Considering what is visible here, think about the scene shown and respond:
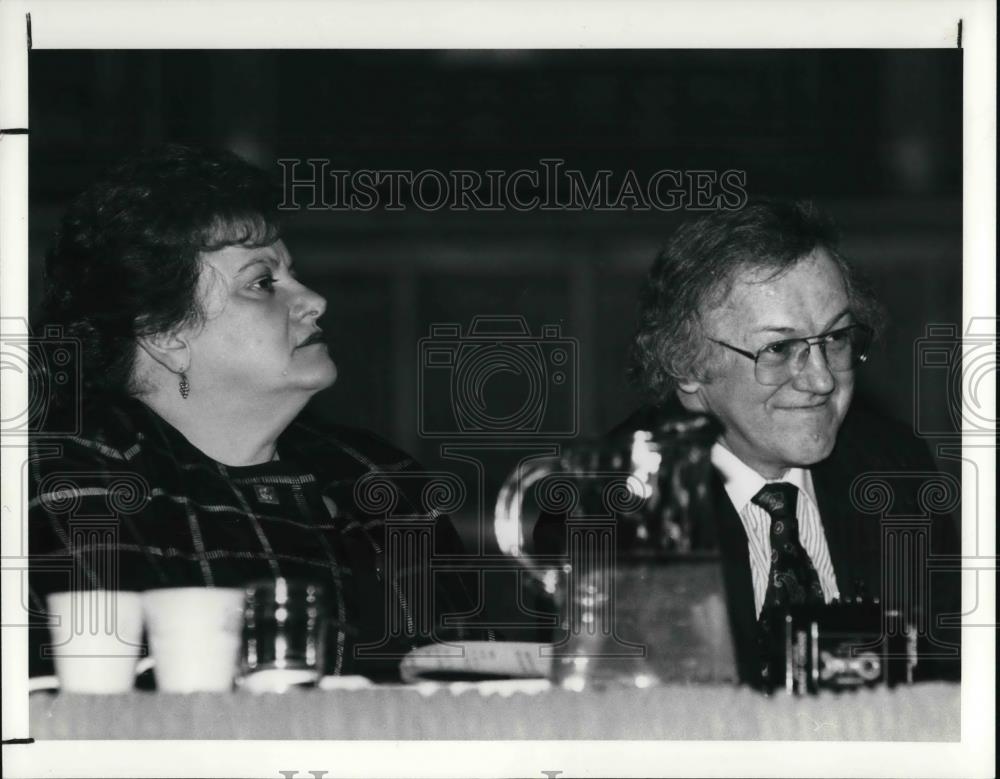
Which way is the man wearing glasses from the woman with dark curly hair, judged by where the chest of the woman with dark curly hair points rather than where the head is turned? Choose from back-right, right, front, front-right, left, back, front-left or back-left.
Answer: front-left

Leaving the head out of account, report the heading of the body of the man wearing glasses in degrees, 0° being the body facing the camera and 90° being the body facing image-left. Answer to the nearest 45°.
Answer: approximately 315°

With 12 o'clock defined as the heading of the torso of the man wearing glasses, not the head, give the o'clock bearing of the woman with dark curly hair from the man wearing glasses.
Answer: The woman with dark curly hair is roughly at 4 o'clock from the man wearing glasses.

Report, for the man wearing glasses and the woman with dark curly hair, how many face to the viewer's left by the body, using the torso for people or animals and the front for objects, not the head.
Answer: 0

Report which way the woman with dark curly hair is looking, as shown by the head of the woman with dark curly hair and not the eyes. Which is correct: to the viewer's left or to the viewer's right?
to the viewer's right

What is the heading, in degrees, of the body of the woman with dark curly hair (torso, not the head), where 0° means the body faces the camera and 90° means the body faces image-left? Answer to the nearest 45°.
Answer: approximately 315°

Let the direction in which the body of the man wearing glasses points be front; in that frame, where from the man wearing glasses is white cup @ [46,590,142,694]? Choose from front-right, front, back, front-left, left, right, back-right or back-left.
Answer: front-right
